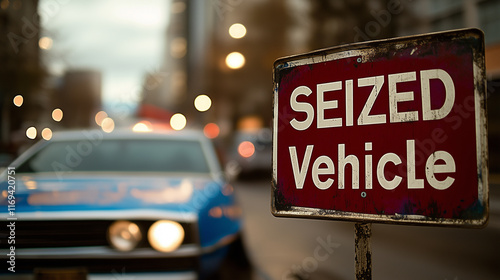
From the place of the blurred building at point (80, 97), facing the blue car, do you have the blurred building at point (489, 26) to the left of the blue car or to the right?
left

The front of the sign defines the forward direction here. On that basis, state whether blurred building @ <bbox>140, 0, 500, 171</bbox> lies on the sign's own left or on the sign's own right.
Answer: on the sign's own right

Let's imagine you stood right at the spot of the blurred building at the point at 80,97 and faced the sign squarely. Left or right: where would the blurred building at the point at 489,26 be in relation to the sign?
left

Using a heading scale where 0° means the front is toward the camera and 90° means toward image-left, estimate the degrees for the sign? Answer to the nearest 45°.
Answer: approximately 45°

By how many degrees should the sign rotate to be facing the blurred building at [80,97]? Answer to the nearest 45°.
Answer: approximately 90° to its right

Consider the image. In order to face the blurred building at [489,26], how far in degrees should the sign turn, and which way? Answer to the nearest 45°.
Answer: approximately 135° to its right

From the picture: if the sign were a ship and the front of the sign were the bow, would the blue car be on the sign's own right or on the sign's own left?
on the sign's own right

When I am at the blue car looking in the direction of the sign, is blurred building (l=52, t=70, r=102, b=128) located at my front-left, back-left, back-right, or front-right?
back-left
